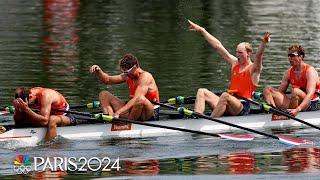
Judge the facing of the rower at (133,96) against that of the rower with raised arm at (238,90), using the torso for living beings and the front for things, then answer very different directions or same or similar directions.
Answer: same or similar directions

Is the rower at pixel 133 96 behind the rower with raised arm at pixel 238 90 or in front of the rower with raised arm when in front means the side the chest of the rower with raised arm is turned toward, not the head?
in front

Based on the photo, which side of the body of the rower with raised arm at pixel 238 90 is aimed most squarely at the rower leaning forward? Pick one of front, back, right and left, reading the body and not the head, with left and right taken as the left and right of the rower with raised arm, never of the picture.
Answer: front

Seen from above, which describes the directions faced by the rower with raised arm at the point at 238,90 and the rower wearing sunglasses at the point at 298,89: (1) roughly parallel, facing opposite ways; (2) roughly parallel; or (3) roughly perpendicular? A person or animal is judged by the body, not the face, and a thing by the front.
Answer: roughly parallel

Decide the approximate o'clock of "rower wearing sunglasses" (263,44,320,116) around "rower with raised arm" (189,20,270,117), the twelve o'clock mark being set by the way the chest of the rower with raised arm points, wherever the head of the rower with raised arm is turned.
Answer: The rower wearing sunglasses is roughly at 7 o'clock from the rower with raised arm.

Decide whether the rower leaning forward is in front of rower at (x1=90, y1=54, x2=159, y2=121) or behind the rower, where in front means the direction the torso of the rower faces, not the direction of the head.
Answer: in front

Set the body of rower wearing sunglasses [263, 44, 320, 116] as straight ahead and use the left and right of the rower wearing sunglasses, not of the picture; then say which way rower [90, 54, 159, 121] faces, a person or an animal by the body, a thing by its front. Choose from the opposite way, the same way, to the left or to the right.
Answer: the same way

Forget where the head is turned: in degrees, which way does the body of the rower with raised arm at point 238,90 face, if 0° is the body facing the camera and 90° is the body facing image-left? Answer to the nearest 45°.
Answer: approximately 45°

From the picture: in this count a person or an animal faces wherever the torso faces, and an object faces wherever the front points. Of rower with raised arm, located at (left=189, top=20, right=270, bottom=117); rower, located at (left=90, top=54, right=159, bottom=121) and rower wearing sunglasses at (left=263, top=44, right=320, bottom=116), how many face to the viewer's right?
0

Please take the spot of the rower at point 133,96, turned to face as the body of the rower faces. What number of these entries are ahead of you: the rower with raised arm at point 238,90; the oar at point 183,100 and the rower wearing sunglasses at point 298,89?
0

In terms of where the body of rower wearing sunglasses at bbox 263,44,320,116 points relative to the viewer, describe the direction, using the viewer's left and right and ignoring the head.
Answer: facing the viewer and to the left of the viewer
